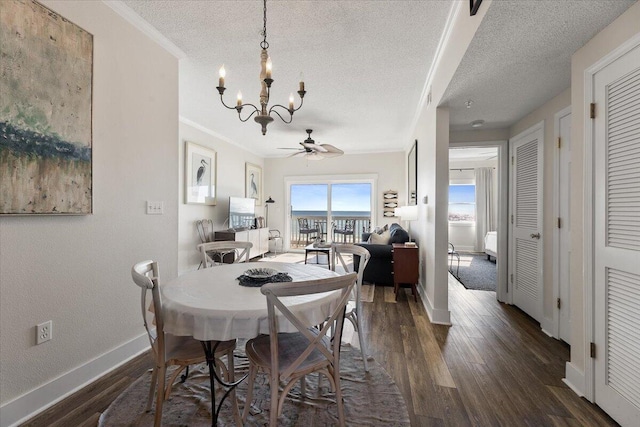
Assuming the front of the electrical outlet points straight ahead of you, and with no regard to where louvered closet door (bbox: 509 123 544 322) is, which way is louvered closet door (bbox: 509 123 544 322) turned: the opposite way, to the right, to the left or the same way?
the opposite way

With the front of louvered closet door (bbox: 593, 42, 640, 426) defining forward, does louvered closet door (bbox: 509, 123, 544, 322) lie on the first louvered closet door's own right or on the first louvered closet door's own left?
on the first louvered closet door's own right

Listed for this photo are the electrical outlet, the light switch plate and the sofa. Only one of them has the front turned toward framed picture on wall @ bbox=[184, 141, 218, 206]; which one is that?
the sofa

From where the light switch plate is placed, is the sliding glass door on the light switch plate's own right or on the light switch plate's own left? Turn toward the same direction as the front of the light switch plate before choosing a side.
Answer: on the light switch plate's own left

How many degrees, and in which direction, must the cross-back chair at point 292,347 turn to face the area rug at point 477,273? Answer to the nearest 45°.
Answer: approximately 90° to its right

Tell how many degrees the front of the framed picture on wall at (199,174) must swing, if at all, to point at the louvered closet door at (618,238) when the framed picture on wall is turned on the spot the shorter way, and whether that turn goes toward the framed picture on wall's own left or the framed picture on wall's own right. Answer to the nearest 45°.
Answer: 0° — it already faces it
